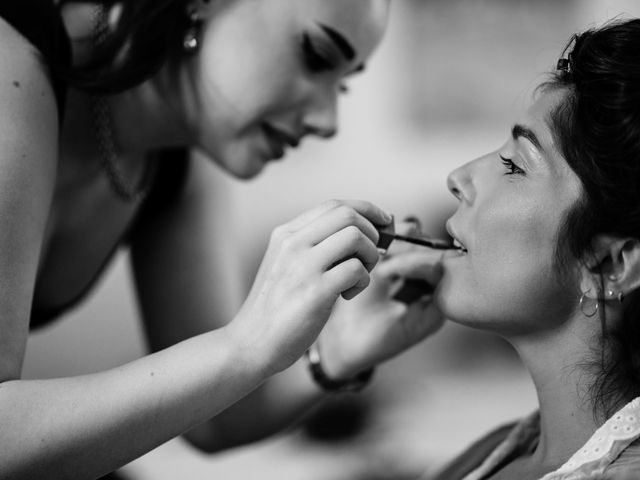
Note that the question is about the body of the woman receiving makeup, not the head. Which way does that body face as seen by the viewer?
to the viewer's left

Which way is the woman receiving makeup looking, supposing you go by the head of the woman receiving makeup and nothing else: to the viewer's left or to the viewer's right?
to the viewer's left
